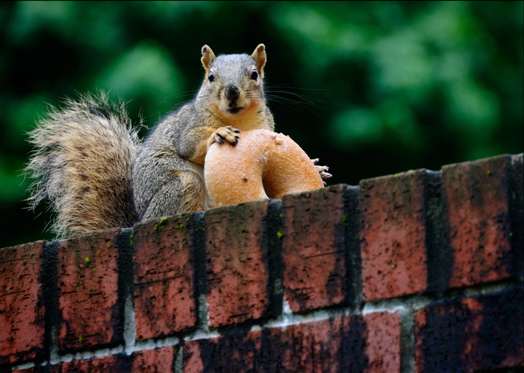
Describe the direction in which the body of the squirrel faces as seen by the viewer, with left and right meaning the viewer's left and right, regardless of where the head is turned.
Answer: facing the viewer and to the right of the viewer
